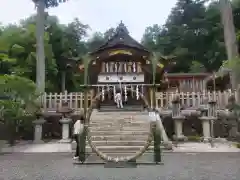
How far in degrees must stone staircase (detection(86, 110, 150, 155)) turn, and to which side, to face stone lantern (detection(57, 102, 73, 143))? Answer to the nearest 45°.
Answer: approximately 135° to its right

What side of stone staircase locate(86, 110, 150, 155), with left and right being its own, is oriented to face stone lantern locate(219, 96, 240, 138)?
left

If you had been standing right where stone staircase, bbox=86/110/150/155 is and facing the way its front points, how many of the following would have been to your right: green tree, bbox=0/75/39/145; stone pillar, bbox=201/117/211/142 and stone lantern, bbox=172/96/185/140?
1

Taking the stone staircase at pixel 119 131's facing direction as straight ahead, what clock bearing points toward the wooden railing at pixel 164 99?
The wooden railing is roughly at 7 o'clock from the stone staircase.

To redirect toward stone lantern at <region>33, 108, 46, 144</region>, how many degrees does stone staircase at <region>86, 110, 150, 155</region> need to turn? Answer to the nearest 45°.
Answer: approximately 135° to its right

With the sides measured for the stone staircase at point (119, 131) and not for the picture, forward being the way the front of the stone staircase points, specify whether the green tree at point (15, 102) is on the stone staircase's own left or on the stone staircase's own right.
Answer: on the stone staircase's own right

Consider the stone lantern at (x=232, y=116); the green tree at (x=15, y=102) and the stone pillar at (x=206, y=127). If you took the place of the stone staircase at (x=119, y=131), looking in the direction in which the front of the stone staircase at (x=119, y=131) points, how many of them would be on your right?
1

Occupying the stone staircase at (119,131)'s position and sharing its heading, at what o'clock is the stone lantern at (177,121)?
The stone lantern is roughly at 8 o'clock from the stone staircase.

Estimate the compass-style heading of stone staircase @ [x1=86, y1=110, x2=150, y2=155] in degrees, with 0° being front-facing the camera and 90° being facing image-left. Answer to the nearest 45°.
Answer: approximately 0°
